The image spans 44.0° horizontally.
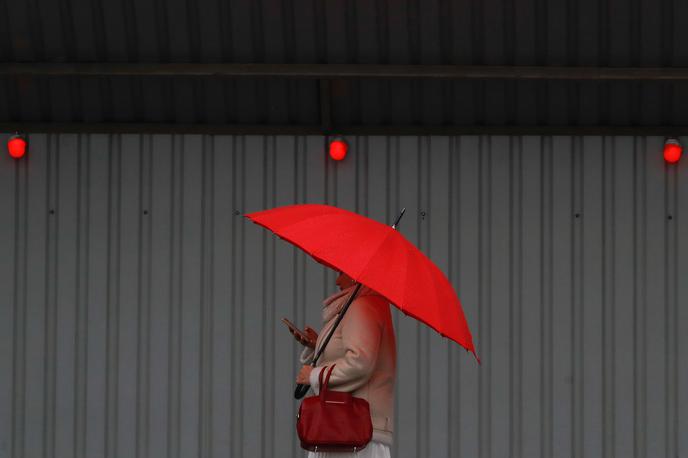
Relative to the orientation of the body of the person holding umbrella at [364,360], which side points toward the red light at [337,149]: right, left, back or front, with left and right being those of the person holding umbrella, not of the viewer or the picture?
right

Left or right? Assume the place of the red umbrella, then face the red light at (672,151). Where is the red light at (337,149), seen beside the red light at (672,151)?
left

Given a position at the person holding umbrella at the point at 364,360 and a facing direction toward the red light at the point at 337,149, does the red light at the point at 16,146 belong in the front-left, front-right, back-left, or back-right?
front-left

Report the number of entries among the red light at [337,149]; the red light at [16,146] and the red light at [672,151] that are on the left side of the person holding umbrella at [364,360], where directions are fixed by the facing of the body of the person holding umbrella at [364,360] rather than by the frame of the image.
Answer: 0

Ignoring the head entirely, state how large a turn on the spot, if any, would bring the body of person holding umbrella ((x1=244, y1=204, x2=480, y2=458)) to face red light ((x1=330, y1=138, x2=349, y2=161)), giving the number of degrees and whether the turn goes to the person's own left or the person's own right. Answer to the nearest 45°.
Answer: approximately 90° to the person's own right

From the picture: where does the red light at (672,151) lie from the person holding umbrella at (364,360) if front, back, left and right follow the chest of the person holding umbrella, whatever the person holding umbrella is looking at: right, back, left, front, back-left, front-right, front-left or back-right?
back-right

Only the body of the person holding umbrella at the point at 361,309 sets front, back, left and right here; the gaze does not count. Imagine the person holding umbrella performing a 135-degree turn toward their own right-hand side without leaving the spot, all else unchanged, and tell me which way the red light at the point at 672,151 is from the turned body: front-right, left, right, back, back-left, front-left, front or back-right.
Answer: front

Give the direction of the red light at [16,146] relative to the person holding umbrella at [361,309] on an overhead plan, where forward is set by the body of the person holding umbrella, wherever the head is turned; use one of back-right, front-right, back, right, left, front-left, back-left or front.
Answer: front-right

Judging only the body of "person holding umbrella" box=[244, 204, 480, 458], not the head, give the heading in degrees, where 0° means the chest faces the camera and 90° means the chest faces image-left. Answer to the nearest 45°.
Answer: approximately 90°

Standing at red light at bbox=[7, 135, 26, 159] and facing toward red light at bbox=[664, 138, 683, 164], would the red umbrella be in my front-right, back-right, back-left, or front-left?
front-right

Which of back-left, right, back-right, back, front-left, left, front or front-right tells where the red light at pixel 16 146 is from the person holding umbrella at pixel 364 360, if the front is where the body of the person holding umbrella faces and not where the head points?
front-right
